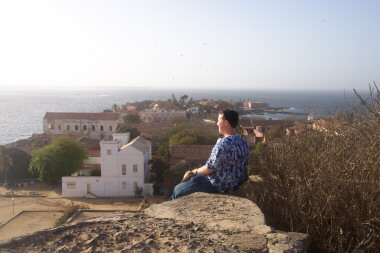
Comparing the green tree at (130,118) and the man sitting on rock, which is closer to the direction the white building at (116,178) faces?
the man sitting on rock

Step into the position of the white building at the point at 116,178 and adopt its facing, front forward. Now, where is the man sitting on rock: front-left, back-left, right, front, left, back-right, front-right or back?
front

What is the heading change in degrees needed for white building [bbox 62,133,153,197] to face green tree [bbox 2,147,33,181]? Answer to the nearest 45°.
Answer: approximately 135° to its right

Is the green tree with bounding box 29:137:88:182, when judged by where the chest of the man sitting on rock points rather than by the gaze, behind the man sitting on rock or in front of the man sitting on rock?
in front

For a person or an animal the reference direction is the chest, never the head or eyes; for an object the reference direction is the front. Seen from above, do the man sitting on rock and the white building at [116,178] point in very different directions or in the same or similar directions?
very different directions

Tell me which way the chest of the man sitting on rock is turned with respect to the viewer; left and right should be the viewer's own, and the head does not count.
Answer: facing away from the viewer and to the left of the viewer

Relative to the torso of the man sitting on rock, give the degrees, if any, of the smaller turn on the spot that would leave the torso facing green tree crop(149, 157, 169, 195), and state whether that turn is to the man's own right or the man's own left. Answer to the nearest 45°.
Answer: approximately 45° to the man's own right

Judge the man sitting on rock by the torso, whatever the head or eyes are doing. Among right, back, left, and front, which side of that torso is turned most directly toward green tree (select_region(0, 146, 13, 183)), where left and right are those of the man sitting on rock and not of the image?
front

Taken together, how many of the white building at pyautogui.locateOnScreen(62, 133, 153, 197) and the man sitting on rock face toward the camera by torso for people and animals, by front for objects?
1

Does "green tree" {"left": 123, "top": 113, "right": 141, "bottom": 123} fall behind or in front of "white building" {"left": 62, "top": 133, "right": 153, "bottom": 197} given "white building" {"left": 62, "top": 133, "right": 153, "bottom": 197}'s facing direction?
behind

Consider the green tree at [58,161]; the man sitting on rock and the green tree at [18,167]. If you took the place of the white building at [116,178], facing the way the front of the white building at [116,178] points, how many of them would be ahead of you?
1

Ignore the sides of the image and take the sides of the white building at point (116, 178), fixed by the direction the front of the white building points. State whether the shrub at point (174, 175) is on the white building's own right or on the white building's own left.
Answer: on the white building's own left

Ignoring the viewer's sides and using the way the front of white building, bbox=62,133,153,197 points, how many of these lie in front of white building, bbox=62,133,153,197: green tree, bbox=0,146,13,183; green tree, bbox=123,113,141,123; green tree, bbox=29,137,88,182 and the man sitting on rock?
1
